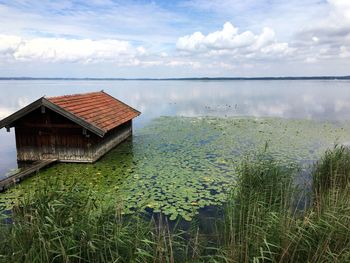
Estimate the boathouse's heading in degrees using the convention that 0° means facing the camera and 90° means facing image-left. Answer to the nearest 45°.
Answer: approximately 45°
